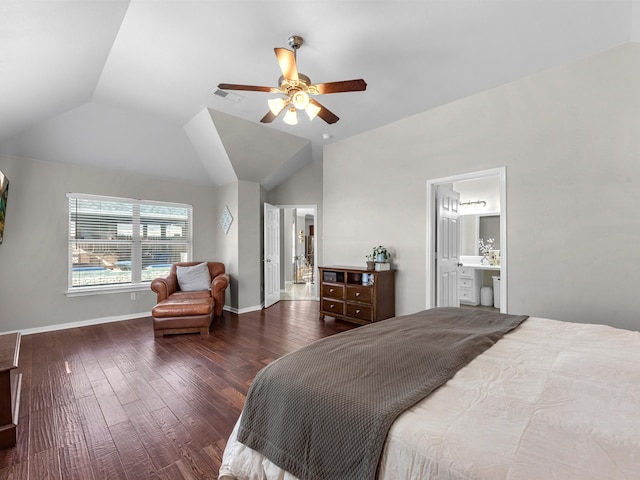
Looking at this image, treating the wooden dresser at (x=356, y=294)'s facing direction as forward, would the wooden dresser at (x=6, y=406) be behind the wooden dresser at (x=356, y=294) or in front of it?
in front

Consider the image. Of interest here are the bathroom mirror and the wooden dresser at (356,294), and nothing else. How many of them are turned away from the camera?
0

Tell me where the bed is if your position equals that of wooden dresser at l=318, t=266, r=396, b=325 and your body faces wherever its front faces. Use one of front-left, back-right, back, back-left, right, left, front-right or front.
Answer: front-left

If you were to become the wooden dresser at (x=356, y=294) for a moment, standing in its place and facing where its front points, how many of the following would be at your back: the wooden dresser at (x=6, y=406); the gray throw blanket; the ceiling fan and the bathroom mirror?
1

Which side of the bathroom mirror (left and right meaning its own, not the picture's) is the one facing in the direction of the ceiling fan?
front

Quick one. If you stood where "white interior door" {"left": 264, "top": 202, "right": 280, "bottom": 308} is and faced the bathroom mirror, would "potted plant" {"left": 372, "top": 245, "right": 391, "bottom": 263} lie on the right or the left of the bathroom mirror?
right

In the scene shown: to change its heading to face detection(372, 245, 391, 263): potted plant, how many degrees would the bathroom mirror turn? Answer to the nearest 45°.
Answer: approximately 45° to its right

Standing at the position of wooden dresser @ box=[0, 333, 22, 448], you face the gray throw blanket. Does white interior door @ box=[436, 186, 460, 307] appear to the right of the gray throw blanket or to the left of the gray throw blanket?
left

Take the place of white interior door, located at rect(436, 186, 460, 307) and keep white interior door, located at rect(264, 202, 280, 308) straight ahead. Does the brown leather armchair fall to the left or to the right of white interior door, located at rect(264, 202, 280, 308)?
left

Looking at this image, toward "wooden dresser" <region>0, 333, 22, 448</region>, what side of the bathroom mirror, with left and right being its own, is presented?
front

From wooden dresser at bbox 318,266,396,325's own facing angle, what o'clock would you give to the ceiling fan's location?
The ceiling fan is roughly at 11 o'clock from the wooden dresser.

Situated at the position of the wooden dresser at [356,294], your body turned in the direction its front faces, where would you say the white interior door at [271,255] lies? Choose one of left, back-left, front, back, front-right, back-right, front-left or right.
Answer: right

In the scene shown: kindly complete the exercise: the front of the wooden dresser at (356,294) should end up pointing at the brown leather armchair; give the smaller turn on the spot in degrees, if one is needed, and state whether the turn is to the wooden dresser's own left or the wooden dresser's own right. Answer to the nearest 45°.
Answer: approximately 45° to the wooden dresser's own right

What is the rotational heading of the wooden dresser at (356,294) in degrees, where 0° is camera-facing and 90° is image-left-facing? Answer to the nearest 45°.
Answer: approximately 45°

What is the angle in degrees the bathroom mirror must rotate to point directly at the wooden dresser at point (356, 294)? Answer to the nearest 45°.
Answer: approximately 45° to its right

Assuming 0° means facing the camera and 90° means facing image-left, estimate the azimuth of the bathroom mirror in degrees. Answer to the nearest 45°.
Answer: approximately 0°
